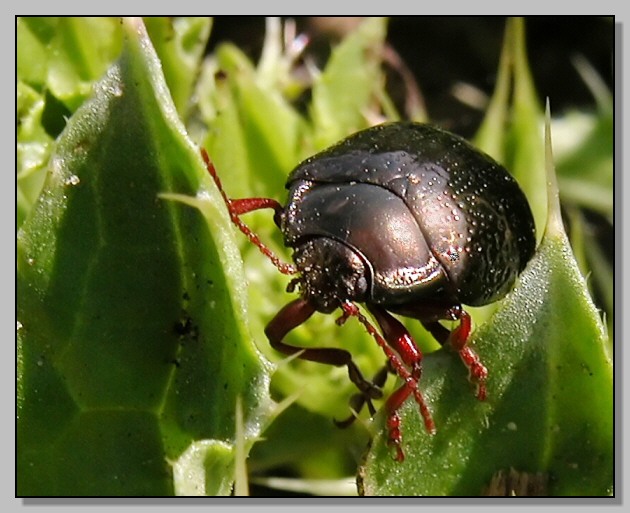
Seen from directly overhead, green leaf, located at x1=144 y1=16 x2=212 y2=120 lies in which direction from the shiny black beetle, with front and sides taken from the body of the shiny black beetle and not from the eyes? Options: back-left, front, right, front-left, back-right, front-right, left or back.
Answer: right

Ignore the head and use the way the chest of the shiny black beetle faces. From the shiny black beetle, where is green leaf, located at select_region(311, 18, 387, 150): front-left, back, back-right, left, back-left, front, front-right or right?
back-right

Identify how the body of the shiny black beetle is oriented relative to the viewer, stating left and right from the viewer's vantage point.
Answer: facing the viewer and to the left of the viewer

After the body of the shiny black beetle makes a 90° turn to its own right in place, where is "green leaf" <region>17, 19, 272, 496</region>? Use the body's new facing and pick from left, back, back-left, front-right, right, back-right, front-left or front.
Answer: left

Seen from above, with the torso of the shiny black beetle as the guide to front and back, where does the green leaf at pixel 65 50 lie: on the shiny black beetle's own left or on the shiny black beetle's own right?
on the shiny black beetle's own right

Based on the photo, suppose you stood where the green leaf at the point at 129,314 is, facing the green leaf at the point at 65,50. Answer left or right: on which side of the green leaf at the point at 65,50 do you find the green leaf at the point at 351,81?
right
